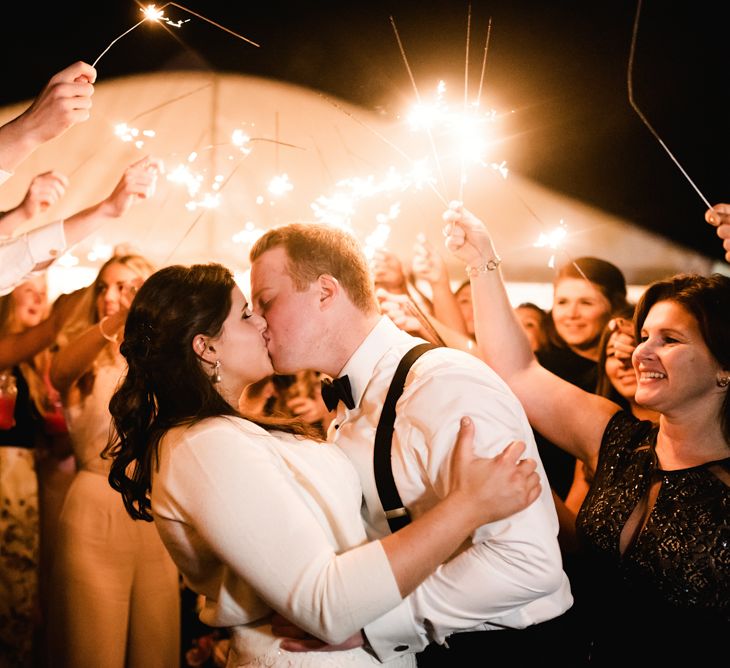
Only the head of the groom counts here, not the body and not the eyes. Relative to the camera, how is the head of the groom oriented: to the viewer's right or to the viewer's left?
to the viewer's left

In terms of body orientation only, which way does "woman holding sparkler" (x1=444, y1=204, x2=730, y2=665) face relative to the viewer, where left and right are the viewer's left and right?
facing the viewer and to the left of the viewer

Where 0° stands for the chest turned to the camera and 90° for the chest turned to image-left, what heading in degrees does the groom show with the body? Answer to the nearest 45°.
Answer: approximately 90°

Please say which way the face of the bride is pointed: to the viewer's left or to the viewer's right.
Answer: to the viewer's right

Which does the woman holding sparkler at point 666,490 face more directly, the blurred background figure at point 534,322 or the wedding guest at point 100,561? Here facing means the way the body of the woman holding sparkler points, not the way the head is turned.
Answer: the wedding guest

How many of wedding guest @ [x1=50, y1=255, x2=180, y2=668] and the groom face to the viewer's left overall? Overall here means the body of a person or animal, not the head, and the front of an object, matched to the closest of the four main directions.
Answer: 1

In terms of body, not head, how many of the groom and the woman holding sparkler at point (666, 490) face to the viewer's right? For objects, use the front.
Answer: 0

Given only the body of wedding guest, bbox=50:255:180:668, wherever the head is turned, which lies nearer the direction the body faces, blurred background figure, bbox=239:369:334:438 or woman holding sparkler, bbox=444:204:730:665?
the woman holding sparkler

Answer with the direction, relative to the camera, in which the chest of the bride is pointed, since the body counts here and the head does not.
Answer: to the viewer's right

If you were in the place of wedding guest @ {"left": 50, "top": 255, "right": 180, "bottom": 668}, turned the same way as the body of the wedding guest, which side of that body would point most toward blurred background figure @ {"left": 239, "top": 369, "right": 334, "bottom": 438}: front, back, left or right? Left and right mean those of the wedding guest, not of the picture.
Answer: left

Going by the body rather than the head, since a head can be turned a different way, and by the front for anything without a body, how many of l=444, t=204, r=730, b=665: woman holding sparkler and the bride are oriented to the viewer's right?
1

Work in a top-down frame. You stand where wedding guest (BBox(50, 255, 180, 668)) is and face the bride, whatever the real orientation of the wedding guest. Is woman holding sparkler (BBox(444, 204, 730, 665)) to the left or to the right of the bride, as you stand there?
left

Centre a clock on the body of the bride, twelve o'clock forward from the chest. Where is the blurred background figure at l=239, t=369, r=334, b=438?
The blurred background figure is roughly at 9 o'clock from the bride.

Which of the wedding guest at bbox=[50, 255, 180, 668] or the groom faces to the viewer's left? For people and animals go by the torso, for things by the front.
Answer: the groom

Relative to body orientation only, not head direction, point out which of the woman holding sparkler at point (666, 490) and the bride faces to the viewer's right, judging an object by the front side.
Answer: the bride

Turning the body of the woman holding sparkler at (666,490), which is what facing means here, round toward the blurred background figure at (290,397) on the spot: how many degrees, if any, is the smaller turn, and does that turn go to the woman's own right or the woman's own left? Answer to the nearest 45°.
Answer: approximately 90° to the woman's own right

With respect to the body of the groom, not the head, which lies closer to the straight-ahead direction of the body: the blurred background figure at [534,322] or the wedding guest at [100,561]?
the wedding guest
